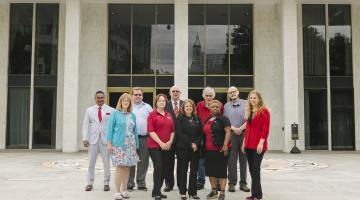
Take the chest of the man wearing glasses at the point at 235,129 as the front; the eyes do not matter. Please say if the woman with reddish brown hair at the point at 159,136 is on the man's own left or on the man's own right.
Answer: on the man's own right

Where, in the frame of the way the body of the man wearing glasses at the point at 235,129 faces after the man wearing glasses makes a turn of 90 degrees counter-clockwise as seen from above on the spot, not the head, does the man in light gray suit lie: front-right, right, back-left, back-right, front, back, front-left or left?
back

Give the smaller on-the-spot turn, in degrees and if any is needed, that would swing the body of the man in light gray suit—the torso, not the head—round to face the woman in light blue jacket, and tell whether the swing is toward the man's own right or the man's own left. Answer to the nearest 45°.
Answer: approximately 45° to the man's own left

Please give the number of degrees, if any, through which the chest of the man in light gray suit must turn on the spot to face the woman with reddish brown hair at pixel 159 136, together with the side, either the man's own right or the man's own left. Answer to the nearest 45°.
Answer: approximately 45° to the man's own left

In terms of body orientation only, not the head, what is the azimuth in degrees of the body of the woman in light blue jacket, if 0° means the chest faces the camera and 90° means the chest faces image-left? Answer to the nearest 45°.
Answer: approximately 315°

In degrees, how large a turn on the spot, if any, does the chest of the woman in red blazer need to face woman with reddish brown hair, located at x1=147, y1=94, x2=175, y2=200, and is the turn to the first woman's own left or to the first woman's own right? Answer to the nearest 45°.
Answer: approximately 45° to the first woman's own right

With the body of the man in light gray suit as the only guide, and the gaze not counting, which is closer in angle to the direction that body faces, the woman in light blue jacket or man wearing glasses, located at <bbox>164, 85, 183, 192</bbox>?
the woman in light blue jacket

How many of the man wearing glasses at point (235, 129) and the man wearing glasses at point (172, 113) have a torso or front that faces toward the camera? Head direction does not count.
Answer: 2

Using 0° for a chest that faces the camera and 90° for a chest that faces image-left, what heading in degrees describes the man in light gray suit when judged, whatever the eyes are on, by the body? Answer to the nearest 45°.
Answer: approximately 0°
